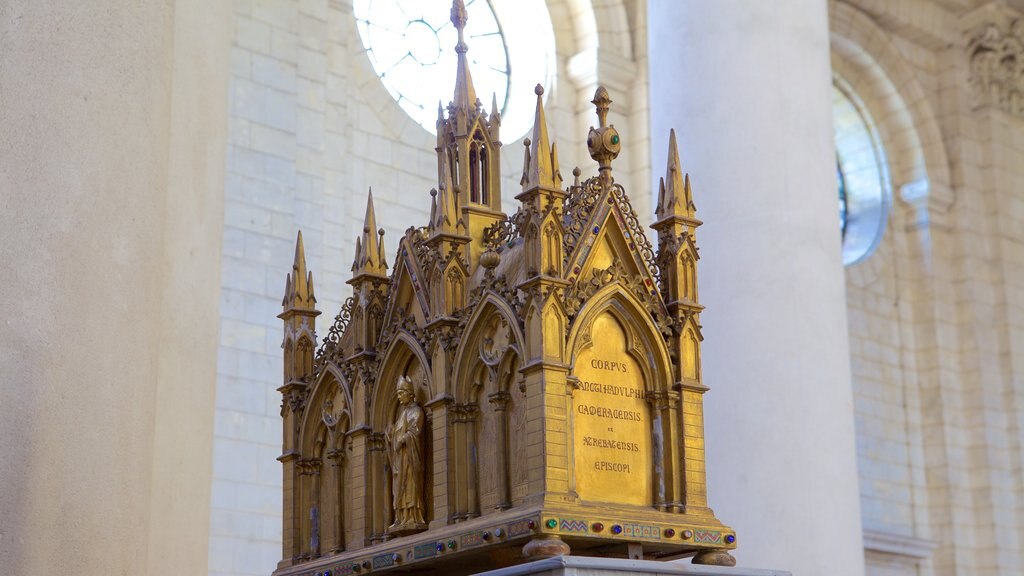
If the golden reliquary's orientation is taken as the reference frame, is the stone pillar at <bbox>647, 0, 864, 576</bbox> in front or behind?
behind
